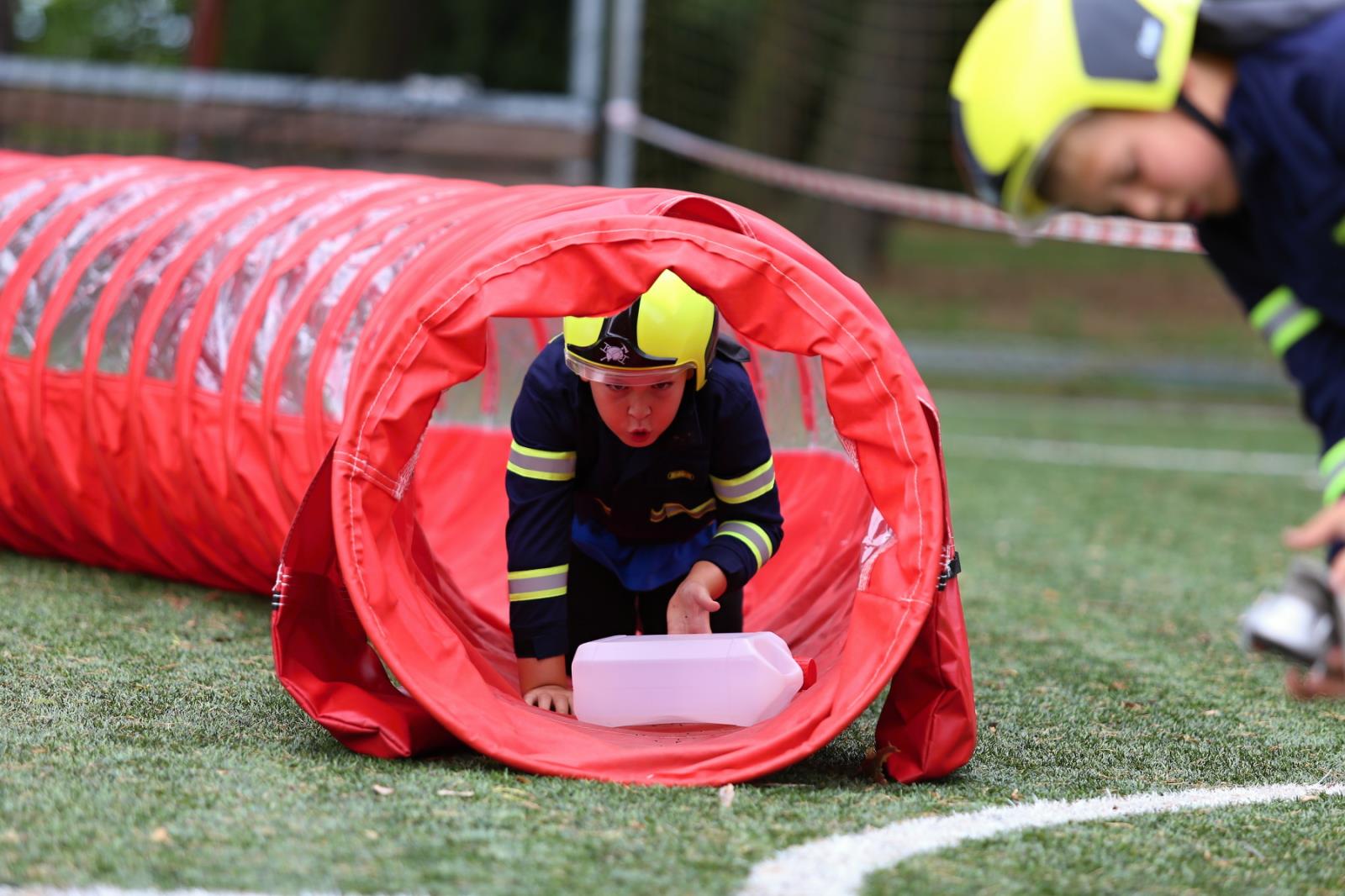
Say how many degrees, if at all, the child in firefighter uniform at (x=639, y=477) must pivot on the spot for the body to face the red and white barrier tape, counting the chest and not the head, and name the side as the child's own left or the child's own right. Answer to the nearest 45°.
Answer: approximately 180°

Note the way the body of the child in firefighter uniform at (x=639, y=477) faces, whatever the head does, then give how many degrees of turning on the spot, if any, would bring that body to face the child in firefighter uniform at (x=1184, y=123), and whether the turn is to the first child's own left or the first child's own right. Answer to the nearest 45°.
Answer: approximately 45° to the first child's own left

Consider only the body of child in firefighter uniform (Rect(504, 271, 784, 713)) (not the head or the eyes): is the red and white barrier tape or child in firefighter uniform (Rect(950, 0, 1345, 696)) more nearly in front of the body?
the child in firefighter uniform

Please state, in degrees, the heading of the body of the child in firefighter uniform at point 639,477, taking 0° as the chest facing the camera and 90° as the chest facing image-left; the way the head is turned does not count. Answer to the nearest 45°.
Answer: approximately 0°

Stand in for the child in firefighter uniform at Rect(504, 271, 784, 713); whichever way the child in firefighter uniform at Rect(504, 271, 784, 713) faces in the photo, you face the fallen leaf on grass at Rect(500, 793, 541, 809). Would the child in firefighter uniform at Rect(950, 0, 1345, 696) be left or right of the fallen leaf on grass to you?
left

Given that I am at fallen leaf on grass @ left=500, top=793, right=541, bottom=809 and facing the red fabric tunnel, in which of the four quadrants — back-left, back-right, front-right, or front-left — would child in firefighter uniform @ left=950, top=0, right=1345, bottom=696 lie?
back-right

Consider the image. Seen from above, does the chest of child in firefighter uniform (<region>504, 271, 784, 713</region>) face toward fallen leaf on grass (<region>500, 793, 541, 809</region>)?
yes
